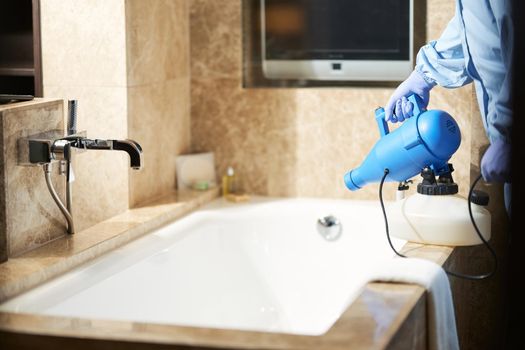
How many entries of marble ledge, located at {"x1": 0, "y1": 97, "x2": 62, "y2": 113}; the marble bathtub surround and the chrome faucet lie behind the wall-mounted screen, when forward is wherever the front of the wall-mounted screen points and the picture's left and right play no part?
0

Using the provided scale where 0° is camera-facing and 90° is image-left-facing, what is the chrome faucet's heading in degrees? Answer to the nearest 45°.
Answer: approximately 270°

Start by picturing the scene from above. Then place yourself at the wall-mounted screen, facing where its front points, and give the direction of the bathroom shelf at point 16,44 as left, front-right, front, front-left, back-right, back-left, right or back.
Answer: right

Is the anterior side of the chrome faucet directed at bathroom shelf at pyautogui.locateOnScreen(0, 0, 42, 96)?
no

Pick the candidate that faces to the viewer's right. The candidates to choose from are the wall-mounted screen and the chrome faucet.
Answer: the chrome faucet

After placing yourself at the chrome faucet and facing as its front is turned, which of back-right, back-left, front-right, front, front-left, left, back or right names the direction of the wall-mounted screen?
front-left

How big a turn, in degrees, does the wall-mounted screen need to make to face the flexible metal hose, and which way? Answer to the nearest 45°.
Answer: approximately 45° to its right

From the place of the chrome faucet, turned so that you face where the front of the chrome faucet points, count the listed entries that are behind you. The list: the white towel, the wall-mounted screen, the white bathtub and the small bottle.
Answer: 0

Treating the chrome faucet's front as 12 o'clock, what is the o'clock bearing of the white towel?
The white towel is roughly at 1 o'clock from the chrome faucet.

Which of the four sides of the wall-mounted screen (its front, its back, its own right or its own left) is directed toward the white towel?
front

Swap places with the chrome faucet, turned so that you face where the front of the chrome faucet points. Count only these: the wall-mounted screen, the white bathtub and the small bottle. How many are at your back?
0

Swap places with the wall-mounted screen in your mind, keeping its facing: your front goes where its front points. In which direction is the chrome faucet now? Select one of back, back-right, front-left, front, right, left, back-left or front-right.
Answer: front-right

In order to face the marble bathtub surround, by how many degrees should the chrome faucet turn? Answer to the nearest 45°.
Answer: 0° — it already faces it

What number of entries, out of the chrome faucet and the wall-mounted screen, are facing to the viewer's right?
1

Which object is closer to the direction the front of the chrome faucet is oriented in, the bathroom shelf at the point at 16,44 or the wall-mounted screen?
the wall-mounted screen

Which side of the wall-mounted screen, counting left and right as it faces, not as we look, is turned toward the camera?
front

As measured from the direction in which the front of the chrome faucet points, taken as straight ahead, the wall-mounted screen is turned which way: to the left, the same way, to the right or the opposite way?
to the right

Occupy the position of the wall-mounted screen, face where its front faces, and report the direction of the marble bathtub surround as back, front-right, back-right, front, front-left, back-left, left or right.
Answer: front
